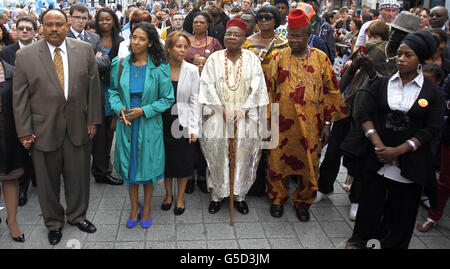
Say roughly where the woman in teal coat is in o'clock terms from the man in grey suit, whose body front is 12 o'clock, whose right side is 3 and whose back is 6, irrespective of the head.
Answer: The woman in teal coat is roughly at 9 o'clock from the man in grey suit.

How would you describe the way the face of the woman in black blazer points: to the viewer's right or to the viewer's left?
to the viewer's left

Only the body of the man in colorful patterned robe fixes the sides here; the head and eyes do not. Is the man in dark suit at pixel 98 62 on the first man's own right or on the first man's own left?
on the first man's own right

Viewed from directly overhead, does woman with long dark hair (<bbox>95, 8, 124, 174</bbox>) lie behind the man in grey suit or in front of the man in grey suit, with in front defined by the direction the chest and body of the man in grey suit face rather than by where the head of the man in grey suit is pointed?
behind
